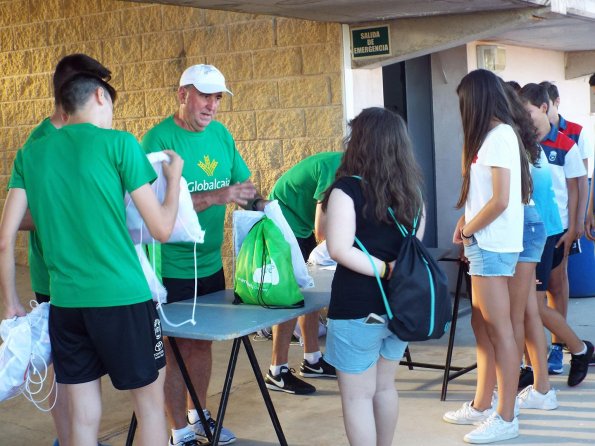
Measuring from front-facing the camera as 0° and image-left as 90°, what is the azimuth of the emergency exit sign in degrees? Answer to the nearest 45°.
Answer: approximately 0°

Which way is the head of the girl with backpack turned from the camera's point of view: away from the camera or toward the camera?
away from the camera

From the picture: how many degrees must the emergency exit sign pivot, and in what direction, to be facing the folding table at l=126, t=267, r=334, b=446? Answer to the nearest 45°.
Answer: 0° — it already faces it

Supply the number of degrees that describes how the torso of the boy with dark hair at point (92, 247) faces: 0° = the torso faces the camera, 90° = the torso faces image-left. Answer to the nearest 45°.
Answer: approximately 225°

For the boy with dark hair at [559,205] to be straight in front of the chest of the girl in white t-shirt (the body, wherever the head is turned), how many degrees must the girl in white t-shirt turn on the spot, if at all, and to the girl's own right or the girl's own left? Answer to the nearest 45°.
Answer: approximately 90° to the girl's own right

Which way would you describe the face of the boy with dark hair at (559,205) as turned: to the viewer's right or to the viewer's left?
to the viewer's left

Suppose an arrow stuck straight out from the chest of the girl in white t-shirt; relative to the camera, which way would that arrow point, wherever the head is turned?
to the viewer's left
